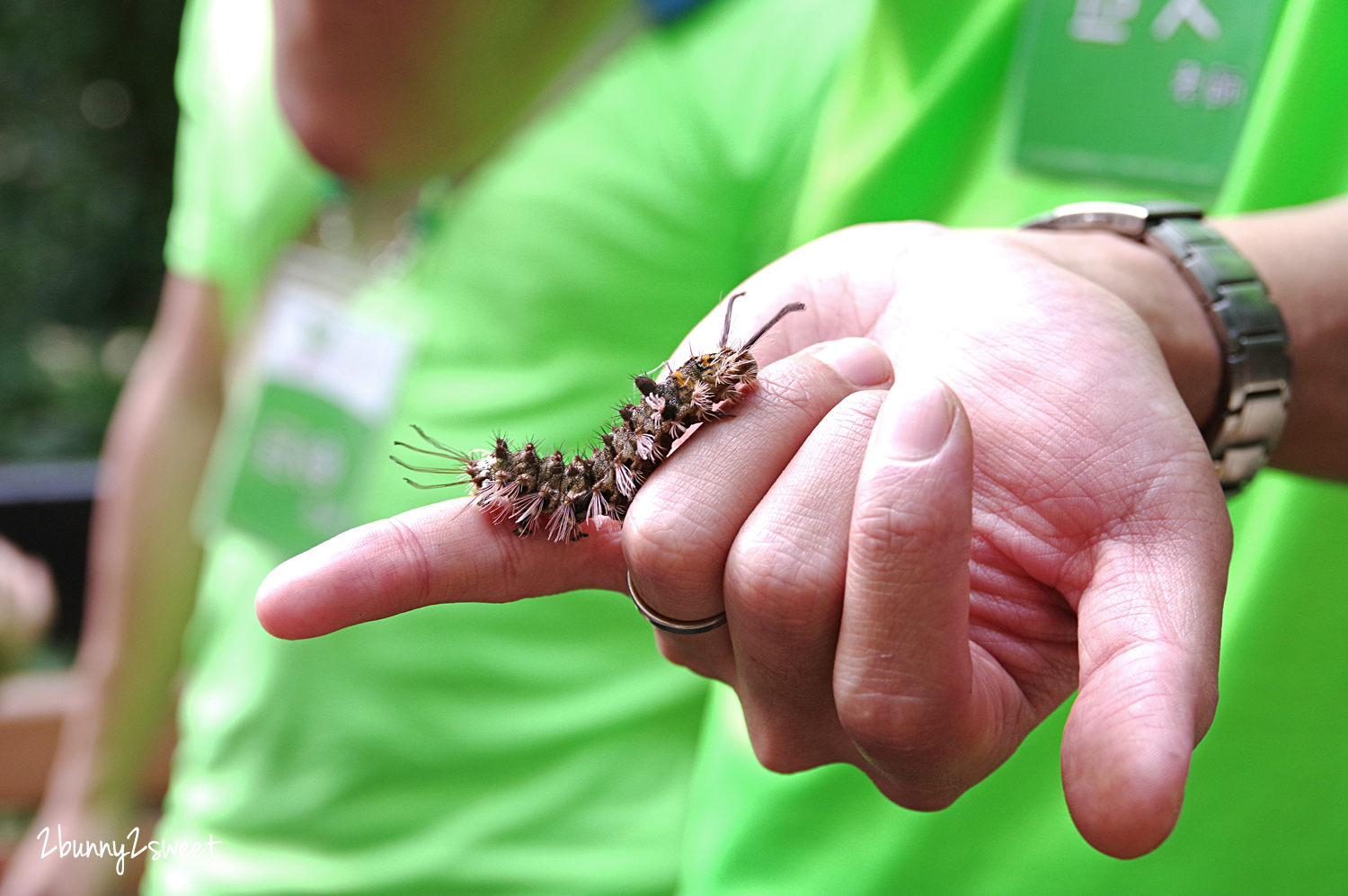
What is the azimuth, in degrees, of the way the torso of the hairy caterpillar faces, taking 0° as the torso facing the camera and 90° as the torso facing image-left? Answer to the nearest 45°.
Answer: approximately 270°
